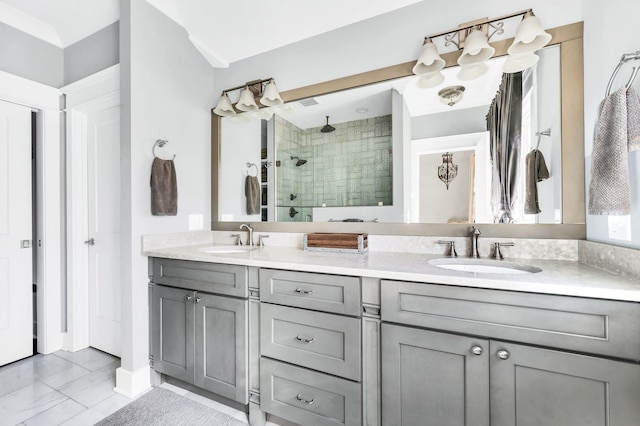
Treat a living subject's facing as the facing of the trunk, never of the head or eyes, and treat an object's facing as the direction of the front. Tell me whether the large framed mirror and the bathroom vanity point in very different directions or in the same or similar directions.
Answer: same or similar directions

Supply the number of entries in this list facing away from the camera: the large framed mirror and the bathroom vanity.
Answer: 0

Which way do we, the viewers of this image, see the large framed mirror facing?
facing the viewer and to the left of the viewer

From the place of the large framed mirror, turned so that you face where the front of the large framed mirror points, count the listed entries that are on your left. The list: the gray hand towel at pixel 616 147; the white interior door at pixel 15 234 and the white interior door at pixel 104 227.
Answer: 1

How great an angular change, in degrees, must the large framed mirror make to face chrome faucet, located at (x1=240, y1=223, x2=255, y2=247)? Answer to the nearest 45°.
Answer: approximately 45° to its right

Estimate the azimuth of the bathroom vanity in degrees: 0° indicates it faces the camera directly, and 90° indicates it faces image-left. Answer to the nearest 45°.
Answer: approximately 45°

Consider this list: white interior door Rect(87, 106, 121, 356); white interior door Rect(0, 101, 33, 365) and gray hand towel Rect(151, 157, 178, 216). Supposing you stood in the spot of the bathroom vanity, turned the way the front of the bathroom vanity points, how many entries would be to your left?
0

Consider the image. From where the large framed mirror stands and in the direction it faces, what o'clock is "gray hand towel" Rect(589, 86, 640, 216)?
The gray hand towel is roughly at 9 o'clock from the large framed mirror.
